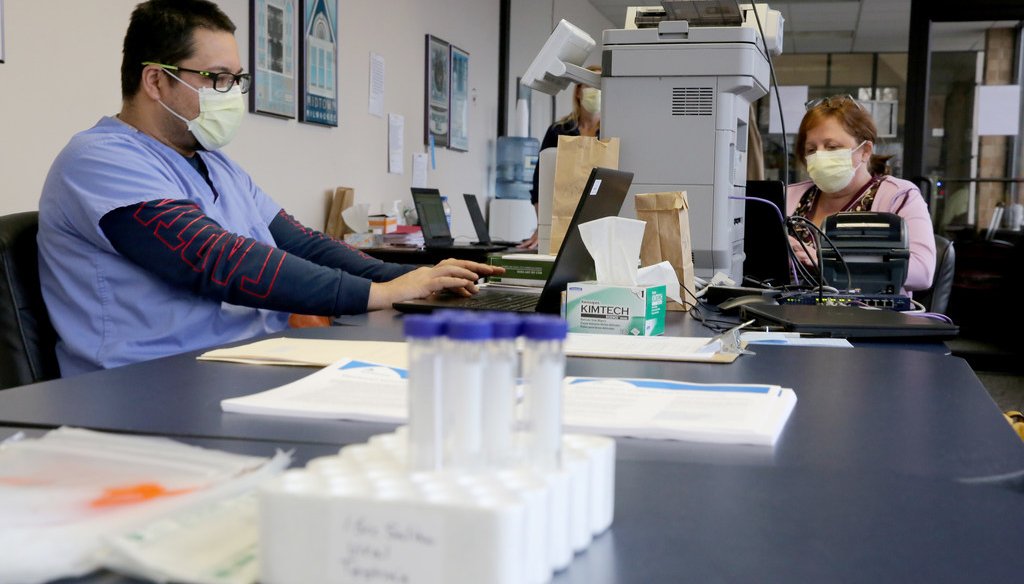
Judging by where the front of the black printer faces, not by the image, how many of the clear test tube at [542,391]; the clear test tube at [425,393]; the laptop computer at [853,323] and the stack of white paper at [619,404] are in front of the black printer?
4

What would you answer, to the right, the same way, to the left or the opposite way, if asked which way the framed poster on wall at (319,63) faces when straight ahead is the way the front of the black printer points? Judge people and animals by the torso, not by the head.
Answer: to the left

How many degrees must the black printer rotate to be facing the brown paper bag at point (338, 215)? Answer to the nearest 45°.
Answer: approximately 135° to its right

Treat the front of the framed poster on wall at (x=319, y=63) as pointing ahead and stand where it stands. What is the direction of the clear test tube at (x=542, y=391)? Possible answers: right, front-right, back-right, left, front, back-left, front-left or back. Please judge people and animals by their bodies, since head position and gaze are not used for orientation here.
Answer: front-right

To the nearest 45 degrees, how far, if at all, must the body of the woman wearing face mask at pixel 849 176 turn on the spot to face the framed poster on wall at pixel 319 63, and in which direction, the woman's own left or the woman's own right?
approximately 45° to the woman's own right

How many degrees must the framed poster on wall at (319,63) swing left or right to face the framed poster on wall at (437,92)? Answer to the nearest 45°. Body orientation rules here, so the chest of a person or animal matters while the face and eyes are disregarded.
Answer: approximately 90° to its left

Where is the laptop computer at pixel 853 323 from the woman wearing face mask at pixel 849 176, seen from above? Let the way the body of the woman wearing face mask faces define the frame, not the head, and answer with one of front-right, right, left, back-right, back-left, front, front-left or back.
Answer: front-left

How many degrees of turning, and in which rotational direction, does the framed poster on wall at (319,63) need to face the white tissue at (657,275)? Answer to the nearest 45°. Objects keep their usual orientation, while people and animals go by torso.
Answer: approximately 45° to its right

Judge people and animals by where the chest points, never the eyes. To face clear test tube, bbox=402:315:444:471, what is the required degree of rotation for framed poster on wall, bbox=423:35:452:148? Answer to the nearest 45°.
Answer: approximately 45° to its right

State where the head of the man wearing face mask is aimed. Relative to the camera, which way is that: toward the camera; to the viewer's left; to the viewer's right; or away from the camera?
to the viewer's right

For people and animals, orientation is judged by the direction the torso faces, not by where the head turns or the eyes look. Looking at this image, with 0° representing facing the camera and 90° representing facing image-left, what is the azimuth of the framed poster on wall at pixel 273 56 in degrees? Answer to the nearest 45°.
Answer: approximately 315°
